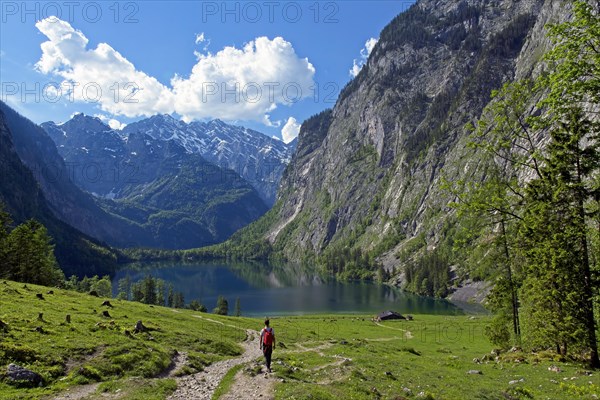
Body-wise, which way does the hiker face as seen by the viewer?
away from the camera

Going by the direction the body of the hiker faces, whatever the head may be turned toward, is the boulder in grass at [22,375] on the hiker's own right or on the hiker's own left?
on the hiker's own left

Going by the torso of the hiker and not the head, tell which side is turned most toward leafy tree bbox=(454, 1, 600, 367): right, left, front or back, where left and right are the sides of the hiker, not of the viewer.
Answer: right

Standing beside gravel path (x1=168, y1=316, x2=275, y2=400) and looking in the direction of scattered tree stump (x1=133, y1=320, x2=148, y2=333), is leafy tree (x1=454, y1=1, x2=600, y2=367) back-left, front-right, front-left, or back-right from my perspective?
back-right
